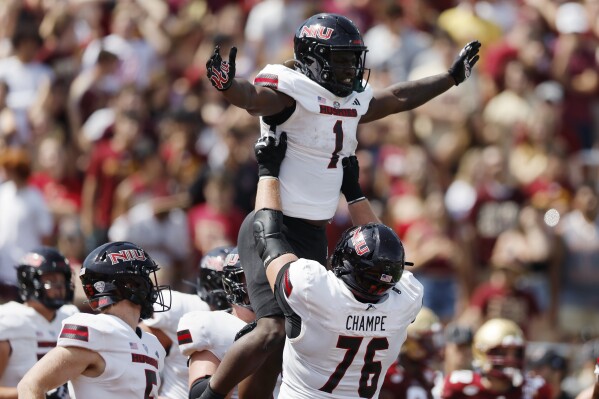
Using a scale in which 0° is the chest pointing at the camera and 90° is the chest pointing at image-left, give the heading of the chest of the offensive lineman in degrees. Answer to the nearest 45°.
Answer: approximately 135°

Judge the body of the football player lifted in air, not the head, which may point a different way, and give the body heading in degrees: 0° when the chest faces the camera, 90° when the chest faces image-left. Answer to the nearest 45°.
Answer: approximately 315°
